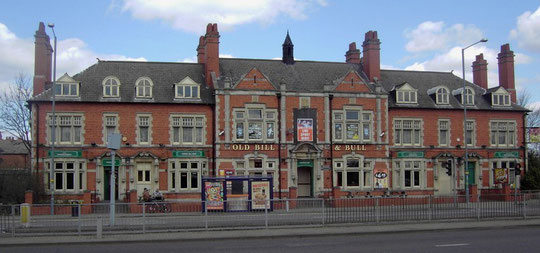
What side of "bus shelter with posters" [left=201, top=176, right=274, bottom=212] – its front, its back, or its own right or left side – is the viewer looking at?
front

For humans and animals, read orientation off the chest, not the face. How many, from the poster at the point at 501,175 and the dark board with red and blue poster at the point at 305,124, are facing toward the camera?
2

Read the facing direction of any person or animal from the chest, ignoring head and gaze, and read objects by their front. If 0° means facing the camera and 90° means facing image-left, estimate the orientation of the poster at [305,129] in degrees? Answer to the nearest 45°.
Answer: approximately 0°

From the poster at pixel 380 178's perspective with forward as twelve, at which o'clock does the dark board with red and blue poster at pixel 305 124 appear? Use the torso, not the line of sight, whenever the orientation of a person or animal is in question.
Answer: The dark board with red and blue poster is roughly at 2 o'clock from the poster.

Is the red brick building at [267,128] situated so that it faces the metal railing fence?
yes

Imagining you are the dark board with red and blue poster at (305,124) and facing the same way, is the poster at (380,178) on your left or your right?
on your left

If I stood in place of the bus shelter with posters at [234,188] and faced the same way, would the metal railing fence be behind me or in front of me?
in front

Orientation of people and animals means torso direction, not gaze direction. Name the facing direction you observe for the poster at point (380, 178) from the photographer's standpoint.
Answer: facing the viewer

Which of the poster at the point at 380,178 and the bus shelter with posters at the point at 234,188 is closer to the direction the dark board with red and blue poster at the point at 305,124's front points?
the bus shelter with posters

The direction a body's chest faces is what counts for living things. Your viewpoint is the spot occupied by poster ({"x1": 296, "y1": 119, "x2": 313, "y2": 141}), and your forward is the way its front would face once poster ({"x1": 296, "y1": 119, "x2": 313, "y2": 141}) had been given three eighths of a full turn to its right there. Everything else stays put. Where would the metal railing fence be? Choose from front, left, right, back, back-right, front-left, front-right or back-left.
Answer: back-left
